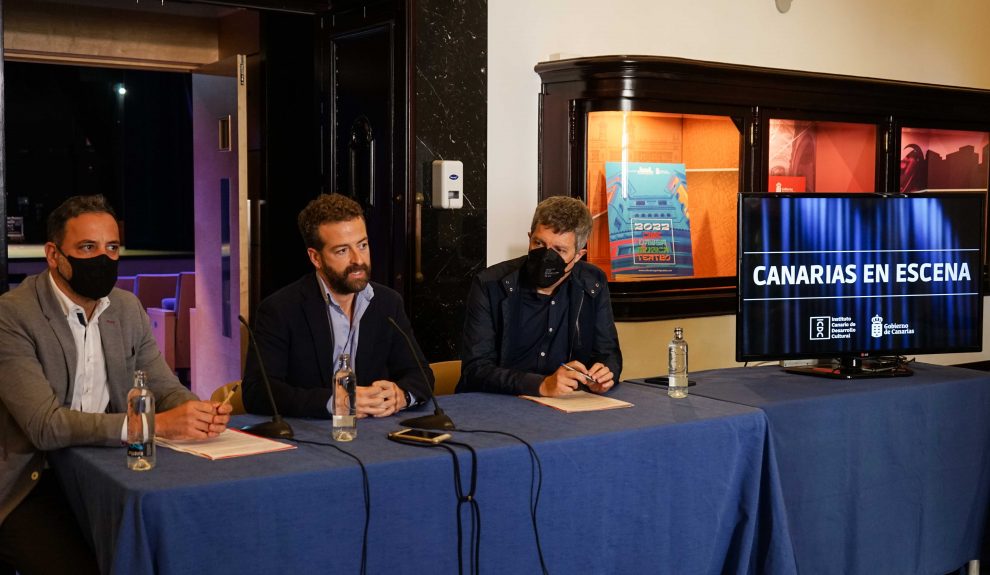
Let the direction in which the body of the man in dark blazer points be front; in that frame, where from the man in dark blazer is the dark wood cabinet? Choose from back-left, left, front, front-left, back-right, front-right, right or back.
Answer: left

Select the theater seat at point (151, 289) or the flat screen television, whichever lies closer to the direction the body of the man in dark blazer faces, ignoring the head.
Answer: the flat screen television

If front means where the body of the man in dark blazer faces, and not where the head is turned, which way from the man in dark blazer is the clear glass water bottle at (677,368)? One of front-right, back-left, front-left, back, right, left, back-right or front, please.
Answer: front-left

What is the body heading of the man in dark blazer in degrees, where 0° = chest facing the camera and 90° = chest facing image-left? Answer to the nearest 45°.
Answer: approximately 315°

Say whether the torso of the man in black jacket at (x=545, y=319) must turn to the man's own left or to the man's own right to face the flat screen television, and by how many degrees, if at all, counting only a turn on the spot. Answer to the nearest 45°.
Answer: approximately 90° to the man's own left

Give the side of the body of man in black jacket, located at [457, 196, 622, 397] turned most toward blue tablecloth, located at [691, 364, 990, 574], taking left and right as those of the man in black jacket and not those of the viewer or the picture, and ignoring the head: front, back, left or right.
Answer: left

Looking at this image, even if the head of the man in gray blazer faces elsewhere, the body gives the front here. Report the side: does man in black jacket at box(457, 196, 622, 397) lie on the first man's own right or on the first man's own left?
on the first man's own left

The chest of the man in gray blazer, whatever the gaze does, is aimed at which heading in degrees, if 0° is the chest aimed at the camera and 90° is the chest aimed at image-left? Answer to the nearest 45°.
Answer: approximately 315°

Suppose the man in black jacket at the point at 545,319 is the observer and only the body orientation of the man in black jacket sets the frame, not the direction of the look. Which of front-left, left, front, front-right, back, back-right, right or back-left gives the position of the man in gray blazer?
front-right
